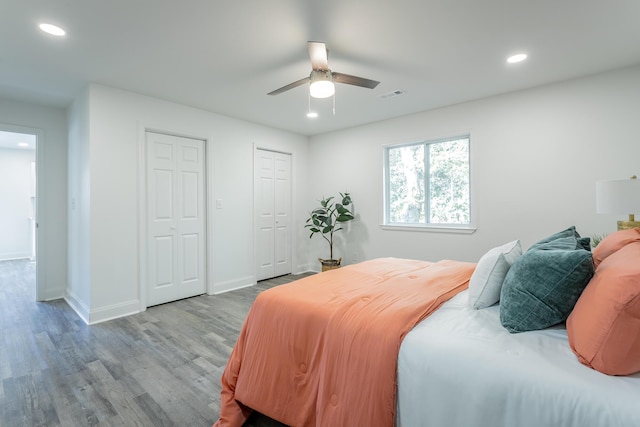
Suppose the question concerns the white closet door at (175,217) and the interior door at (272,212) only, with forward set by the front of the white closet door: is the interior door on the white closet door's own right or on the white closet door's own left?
on the white closet door's own left

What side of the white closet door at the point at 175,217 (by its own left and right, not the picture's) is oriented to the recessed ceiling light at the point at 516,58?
front

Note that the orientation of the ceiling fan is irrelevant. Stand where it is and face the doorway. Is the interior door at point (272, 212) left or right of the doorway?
right

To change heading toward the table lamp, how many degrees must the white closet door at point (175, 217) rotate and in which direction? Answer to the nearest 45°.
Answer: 0° — it already faces it

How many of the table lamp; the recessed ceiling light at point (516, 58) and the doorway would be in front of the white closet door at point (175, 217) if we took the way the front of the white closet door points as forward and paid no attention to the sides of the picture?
2

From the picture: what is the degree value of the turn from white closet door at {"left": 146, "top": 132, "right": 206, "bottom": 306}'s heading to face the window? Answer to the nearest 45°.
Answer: approximately 45° to its left

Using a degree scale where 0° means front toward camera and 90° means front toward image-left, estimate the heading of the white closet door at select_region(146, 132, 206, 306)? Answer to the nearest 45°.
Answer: approximately 315°
